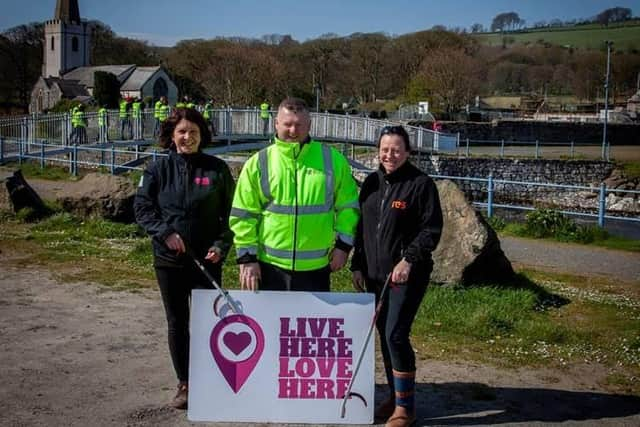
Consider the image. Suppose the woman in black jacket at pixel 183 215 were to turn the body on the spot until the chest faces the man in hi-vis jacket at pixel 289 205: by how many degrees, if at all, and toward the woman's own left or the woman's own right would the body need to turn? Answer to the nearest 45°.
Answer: approximately 45° to the woman's own left

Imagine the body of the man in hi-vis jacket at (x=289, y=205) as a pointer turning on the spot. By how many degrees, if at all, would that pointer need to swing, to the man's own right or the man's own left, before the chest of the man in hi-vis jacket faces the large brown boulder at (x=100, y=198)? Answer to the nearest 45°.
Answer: approximately 180°

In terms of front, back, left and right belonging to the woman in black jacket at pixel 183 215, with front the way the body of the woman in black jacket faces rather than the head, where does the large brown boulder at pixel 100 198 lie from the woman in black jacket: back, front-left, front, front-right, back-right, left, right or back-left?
back

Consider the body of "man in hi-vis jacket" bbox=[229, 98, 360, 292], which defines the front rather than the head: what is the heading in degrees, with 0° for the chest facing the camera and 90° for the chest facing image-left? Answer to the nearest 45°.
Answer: approximately 0°

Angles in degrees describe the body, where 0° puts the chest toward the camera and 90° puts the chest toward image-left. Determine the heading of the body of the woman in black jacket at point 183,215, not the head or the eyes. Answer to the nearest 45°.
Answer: approximately 0°

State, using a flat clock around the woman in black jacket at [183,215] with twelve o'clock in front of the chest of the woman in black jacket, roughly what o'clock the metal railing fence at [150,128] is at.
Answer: The metal railing fence is roughly at 6 o'clock from the woman in black jacket.

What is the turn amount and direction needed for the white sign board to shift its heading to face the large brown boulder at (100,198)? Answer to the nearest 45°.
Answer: approximately 180°

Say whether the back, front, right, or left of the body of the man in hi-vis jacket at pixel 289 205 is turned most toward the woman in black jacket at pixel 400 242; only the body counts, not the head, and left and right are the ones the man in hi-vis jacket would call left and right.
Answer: left
